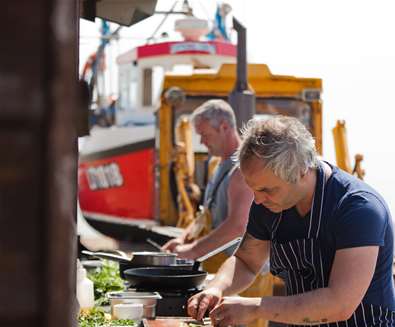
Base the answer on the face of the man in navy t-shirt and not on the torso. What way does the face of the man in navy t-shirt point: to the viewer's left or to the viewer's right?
to the viewer's left

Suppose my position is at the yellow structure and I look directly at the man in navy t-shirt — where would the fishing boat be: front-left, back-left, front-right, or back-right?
back-right

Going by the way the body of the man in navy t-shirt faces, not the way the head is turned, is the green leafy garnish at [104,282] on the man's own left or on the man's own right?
on the man's own right

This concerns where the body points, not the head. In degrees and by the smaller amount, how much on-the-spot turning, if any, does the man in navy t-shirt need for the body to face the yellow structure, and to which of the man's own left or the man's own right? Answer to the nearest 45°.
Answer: approximately 135° to the man's own right

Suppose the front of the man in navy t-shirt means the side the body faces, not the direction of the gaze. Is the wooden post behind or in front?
in front

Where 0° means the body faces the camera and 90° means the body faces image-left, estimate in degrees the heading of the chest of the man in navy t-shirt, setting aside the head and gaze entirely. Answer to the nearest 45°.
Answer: approximately 45°

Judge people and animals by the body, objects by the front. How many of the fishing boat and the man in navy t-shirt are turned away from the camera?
0
